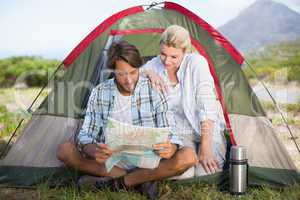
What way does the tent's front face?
toward the camera

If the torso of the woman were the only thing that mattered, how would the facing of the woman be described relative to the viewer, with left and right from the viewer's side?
facing the viewer and to the left of the viewer

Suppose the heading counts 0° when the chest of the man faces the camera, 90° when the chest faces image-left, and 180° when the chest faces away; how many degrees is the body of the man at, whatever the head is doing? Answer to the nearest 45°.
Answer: approximately 0°

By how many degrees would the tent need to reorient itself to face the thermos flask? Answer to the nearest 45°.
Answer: approximately 45° to its left

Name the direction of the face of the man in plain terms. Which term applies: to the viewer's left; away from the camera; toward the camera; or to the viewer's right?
toward the camera

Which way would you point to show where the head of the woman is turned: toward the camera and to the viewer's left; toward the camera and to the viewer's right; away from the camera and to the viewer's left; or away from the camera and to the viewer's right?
toward the camera and to the viewer's left

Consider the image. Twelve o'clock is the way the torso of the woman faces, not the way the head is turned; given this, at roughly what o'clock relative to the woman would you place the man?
The man is roughly at 1 o'clock from the woman.

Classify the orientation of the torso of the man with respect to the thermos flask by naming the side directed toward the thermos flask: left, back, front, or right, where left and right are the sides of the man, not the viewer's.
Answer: left
